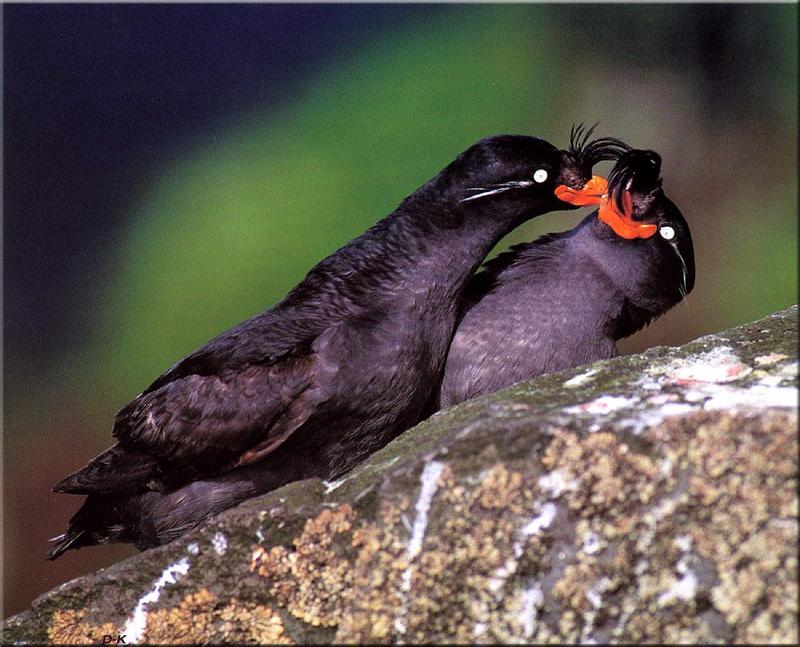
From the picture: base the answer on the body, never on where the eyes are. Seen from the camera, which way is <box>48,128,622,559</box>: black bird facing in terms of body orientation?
to the viewer's right

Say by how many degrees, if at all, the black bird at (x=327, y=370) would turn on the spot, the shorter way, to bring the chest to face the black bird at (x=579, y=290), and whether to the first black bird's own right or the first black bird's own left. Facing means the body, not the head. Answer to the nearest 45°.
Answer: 0° — it already faces it
